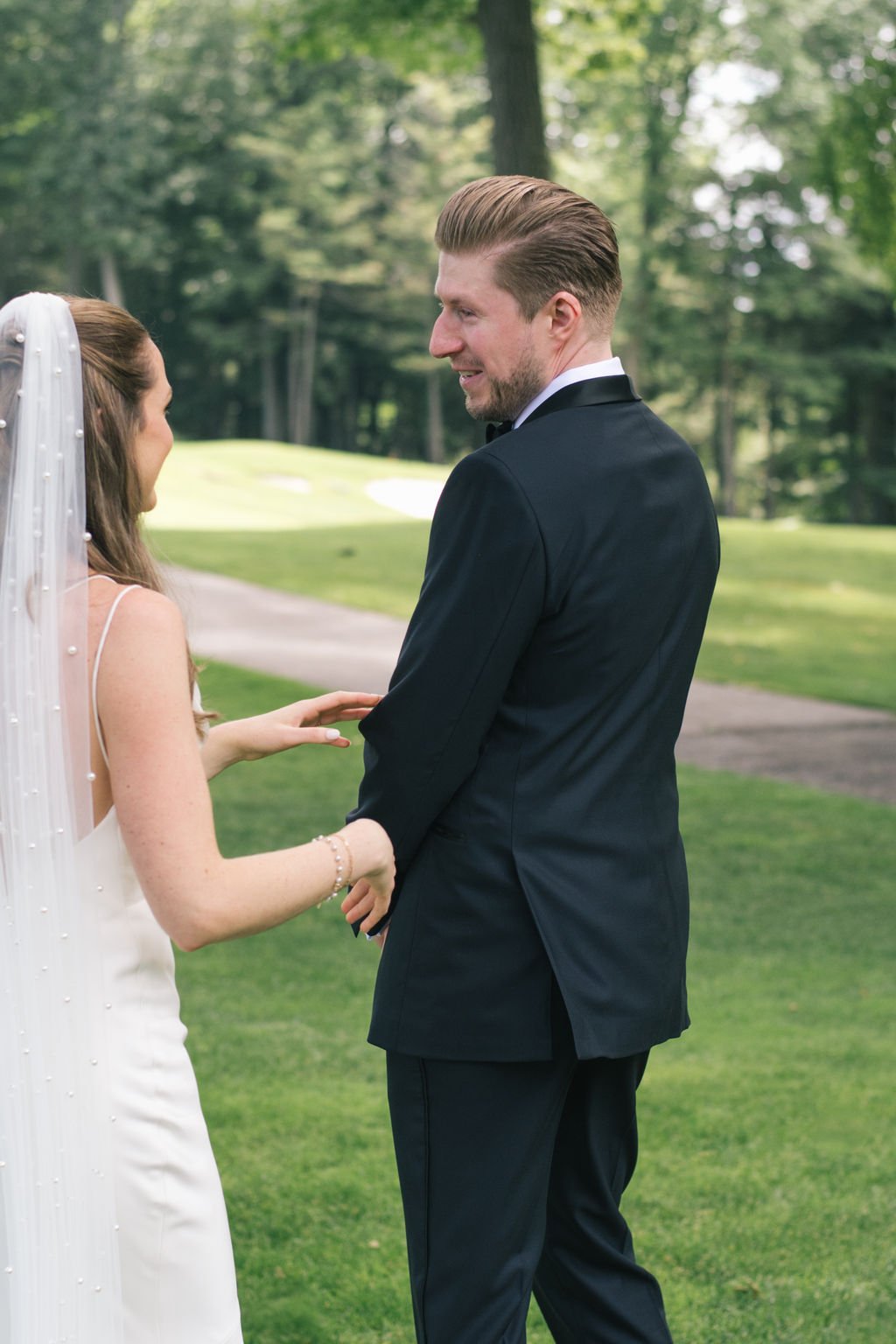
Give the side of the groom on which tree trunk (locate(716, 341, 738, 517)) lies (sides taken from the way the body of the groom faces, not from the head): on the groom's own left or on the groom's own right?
on the groom's own right

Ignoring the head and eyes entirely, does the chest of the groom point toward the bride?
no

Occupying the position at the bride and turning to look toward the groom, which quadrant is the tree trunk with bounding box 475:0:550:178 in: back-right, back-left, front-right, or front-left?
front-left

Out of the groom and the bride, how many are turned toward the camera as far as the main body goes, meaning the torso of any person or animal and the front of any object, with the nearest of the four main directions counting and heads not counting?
0

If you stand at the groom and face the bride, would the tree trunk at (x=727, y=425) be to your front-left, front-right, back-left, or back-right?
back-right

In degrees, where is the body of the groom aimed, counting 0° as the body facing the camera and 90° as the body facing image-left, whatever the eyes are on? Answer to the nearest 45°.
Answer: approximately 135°

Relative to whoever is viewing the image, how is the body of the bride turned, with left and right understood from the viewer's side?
facing away from the viewer and to the right of the viewer

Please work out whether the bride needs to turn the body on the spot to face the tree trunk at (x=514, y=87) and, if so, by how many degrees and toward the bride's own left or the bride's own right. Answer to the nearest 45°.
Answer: approximately 45° to the bride's own left

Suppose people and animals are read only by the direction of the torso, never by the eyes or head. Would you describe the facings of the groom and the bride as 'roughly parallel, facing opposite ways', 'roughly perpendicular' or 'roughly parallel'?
roughly perpendicular

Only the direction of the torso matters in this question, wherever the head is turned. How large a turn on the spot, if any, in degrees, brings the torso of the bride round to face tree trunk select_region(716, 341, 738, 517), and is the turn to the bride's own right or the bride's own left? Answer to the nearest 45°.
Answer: approximately 45° to the bride's own left

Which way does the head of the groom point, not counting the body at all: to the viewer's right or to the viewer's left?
to the viewer's left
